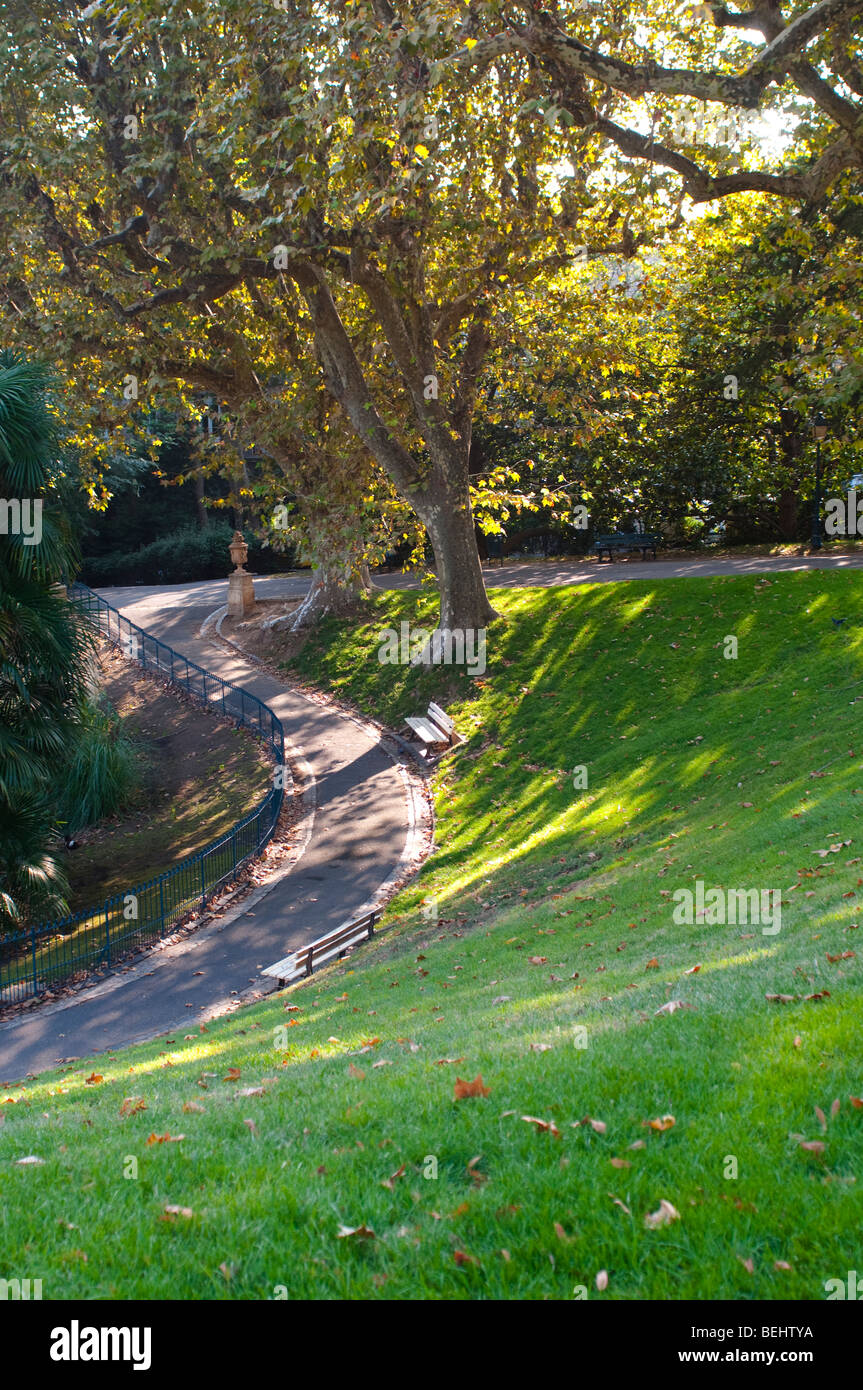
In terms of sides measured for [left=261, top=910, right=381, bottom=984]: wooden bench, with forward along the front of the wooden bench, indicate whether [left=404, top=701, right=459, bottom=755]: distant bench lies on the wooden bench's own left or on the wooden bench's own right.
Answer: on the wooden bench's own right

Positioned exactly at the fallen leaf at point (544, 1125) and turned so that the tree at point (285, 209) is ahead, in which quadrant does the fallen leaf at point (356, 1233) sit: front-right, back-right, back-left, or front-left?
back-left

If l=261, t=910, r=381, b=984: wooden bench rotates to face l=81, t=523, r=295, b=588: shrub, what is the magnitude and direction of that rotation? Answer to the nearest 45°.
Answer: approximately 45° to its right

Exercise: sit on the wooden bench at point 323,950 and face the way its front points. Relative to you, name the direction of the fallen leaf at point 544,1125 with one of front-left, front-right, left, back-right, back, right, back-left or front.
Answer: back-left

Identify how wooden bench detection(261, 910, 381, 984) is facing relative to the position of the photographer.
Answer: facing away from the viewer and to the left of the viewer

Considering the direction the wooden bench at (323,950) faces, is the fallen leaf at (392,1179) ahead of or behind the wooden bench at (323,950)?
behind

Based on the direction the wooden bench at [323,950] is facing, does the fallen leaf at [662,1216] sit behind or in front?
behind

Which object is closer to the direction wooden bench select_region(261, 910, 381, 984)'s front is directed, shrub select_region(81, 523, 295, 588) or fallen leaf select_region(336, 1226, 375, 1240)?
the shrub

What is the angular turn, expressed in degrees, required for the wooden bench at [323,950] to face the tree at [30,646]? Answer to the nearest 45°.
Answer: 0° — it already faces it
